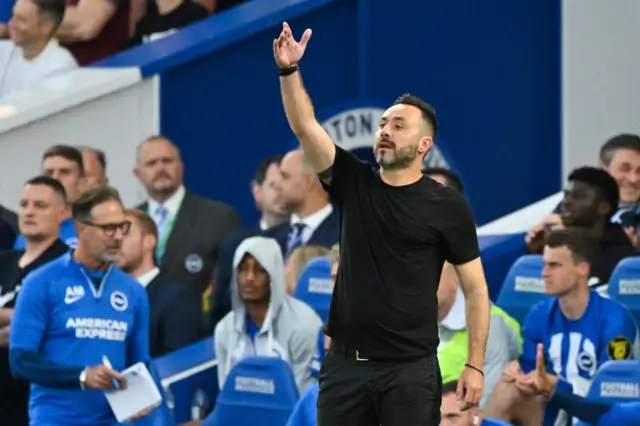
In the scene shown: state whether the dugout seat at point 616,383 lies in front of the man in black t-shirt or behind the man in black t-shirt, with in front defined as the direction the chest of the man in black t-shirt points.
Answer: behind

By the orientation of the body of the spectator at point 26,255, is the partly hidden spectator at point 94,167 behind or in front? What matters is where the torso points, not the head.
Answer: behind

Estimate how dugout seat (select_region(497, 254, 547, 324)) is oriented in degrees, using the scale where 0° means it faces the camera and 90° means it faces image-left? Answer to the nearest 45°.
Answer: approximately 45°

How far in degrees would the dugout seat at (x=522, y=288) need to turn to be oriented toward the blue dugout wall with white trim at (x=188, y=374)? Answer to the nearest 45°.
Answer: approximately 45° to its right

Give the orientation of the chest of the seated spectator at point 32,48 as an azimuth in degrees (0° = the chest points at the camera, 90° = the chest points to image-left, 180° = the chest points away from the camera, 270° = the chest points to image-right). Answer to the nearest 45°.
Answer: approximately 45°

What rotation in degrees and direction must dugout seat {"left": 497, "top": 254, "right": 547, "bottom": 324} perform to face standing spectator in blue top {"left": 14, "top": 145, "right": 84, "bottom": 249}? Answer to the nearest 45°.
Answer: approximately 45° to its right

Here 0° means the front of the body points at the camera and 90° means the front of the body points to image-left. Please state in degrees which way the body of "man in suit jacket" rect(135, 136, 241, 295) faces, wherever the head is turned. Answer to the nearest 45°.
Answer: approximately 45°
